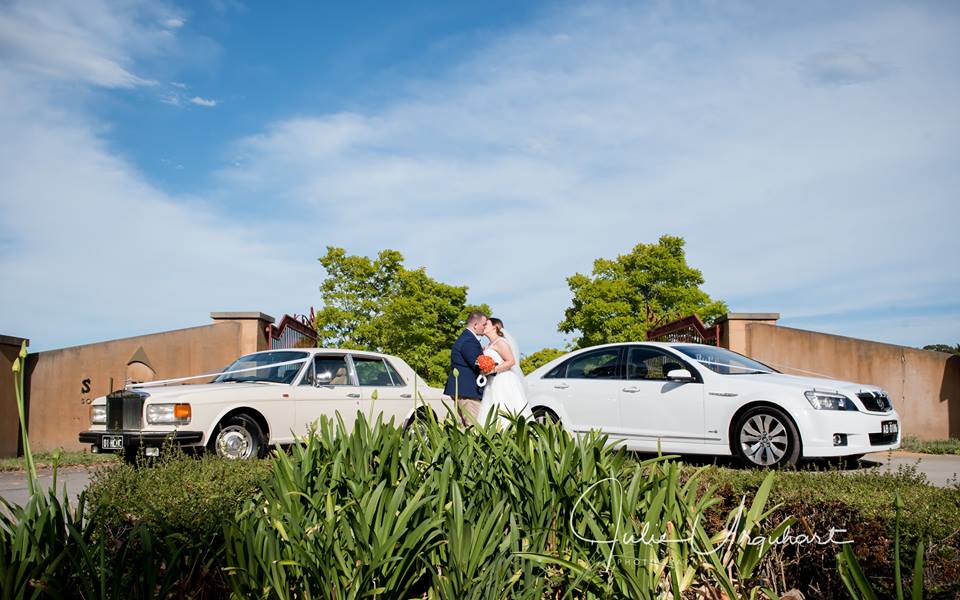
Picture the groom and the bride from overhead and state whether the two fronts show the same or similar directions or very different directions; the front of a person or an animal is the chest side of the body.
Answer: very different directions

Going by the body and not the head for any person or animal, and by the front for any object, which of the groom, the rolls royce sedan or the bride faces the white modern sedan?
the groom

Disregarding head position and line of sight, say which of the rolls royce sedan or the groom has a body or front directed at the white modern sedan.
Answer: the groom

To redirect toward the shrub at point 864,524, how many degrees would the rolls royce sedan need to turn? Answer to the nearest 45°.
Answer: approximately 45° to its left

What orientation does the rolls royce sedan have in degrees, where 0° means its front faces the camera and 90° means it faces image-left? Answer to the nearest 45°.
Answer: approximately 45°

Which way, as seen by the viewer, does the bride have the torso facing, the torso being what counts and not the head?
to the viewer's left

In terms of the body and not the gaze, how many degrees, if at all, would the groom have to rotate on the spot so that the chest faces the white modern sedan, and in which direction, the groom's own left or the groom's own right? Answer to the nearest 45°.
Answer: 0° — they already face it

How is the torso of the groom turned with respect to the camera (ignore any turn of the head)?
to the viewer's right

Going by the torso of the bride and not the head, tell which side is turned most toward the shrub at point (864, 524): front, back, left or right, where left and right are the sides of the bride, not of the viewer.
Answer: left

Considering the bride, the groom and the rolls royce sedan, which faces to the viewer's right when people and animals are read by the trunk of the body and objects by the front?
the groom

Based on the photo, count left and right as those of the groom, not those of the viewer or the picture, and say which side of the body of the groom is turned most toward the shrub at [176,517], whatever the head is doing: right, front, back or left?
right

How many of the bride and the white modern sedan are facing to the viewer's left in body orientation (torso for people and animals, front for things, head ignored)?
1

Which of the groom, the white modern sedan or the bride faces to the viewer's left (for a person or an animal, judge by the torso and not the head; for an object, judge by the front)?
the bride
